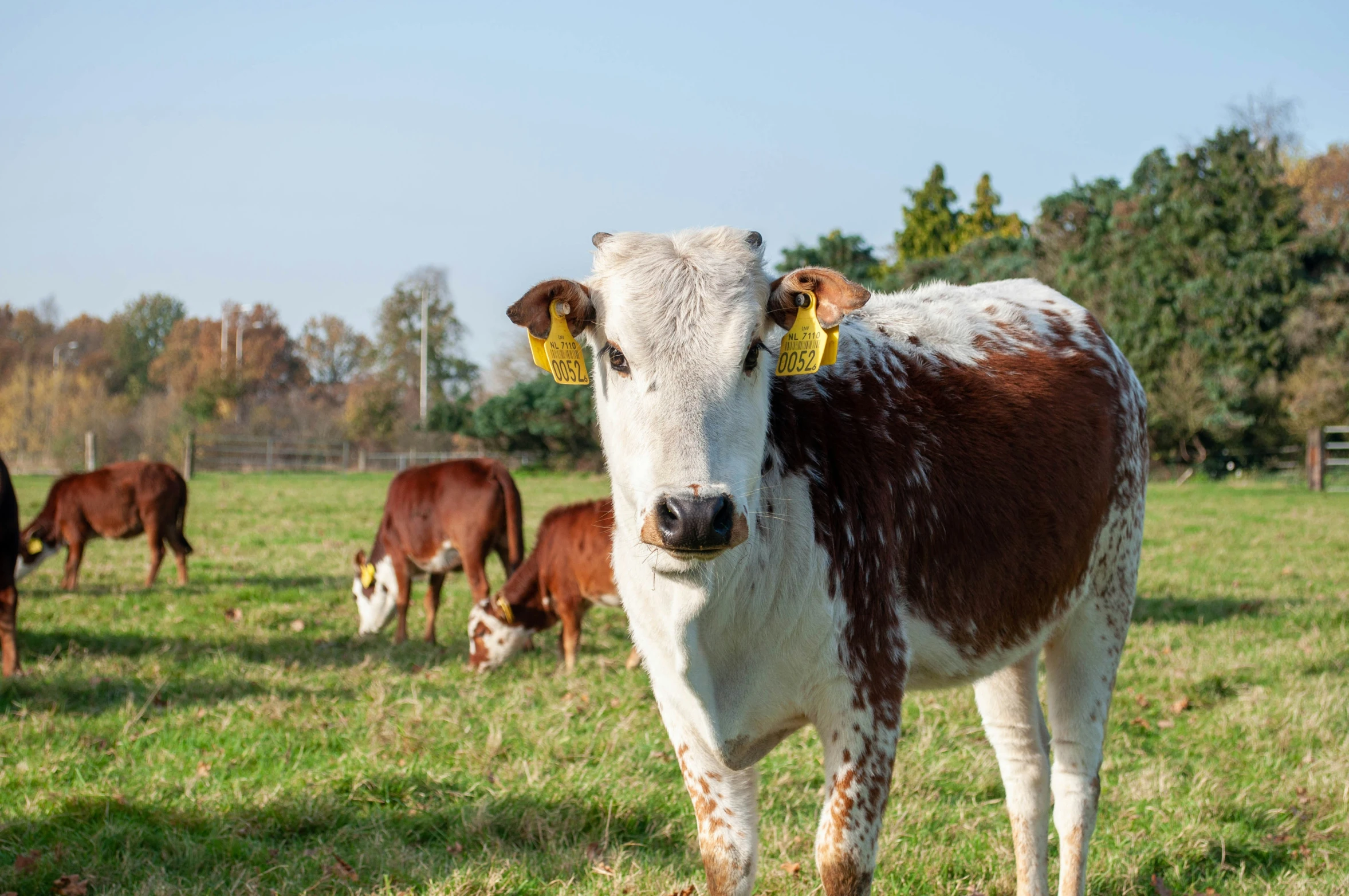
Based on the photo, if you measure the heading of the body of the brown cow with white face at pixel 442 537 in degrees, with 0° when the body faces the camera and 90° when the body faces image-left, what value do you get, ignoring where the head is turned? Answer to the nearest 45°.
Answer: approximately 90°

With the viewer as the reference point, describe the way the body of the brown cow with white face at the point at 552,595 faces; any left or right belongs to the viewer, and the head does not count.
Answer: facing to the left of the viewer

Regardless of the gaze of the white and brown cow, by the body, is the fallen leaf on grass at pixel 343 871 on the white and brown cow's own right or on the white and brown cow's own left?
on the white and brown cow's own right

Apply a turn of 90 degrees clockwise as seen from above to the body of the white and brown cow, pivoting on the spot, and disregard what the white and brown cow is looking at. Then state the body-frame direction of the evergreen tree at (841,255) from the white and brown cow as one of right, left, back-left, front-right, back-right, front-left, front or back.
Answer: front-right

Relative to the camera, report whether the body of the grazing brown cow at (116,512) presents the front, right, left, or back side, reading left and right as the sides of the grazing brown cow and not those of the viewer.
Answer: left

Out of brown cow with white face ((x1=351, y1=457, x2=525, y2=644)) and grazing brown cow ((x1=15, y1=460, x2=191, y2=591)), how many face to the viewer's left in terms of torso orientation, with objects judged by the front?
2

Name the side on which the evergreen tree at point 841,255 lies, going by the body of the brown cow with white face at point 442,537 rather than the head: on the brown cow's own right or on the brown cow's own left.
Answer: on the brown cow's own right

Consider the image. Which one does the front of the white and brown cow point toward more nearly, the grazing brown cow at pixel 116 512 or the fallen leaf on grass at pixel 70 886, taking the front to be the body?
the fallen leaf on grass

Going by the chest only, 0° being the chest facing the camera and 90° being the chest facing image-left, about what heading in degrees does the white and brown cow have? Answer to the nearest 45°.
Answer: approximately 45°

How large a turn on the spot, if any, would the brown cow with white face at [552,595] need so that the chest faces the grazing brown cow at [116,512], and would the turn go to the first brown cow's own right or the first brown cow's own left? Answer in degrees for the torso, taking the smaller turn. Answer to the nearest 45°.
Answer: approximately 45° to the first brown cow's own right

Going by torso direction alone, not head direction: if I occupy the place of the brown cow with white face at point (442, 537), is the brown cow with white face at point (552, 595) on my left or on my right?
on my left
